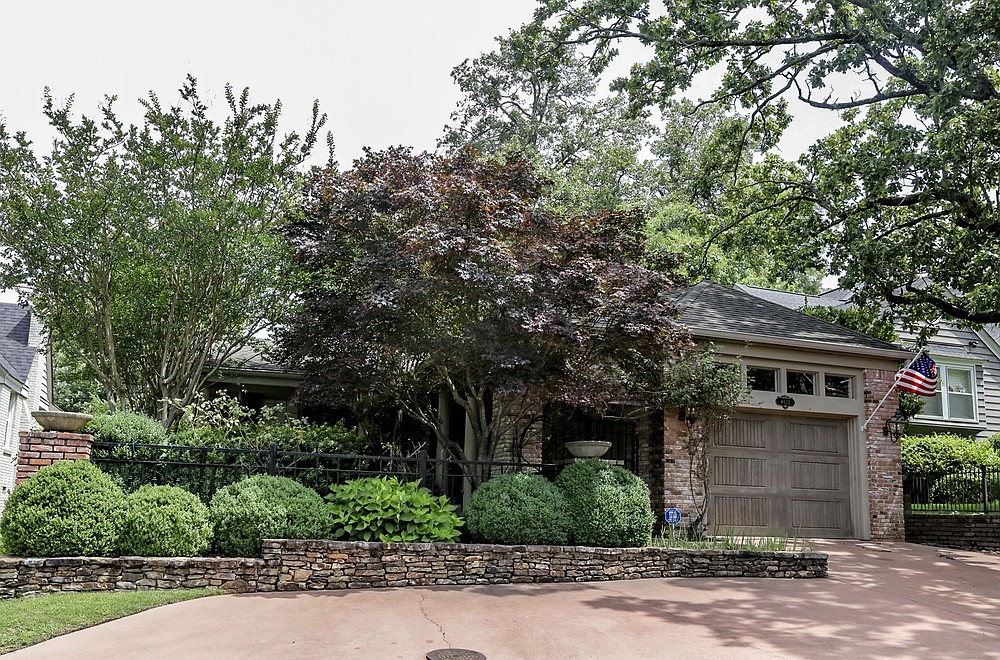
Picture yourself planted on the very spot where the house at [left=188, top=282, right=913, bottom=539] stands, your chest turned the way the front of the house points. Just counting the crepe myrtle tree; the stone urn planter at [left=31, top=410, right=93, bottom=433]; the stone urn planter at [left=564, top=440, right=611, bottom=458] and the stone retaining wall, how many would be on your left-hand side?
0

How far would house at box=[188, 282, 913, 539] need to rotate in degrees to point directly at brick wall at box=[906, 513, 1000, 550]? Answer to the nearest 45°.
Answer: approximately 90° to its left

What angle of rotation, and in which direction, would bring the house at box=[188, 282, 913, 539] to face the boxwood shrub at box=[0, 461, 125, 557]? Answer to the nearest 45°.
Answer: approximately 45° to its right

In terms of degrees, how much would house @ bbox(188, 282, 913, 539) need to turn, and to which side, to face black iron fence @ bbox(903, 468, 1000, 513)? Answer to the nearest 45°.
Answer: approximately 135° to its left

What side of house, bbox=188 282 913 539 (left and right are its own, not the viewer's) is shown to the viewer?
front

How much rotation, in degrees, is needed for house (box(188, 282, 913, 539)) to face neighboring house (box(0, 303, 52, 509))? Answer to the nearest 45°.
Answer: approximately 90° to its right

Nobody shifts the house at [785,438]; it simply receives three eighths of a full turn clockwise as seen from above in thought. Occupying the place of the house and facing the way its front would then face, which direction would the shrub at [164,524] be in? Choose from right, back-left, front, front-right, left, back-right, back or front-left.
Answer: left

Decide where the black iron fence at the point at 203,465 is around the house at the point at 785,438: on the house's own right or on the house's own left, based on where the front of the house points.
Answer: on the house's own right

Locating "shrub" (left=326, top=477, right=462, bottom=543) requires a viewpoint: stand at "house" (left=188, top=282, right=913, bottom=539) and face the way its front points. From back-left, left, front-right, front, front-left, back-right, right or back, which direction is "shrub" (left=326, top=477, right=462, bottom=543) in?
front-right

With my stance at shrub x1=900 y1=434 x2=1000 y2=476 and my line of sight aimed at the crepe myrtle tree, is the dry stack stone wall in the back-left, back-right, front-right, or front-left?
front-left

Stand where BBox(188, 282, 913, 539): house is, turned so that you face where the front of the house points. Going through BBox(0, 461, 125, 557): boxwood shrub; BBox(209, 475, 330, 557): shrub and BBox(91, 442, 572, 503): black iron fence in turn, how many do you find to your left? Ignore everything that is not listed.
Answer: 0

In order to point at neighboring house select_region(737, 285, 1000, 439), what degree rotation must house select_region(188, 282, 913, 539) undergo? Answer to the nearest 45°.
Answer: approximately 135° to its left

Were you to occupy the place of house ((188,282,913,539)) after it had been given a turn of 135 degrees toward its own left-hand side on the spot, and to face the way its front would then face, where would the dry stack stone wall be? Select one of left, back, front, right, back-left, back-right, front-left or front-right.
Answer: back

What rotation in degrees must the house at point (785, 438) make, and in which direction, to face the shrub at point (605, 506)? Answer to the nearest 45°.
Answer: approximately 45° to its right

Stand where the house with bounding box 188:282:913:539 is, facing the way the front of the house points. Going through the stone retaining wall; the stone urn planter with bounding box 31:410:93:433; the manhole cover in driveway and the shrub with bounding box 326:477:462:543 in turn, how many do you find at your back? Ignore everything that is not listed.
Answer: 0

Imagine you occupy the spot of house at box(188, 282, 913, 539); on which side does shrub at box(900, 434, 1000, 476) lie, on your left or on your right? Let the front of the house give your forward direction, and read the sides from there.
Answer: on your left

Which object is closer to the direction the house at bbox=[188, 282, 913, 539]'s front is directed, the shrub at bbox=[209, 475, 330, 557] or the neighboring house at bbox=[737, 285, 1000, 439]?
the shrub

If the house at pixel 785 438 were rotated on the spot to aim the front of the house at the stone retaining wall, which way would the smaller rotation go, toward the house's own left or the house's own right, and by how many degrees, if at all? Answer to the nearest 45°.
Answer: approximately 45° to the house's own right

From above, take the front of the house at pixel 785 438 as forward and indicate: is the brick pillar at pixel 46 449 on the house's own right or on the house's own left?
on the house's own right

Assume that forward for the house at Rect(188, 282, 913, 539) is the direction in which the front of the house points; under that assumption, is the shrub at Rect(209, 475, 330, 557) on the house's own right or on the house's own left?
on the house's own right

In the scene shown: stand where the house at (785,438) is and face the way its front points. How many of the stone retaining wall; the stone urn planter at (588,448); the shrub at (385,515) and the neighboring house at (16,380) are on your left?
0
